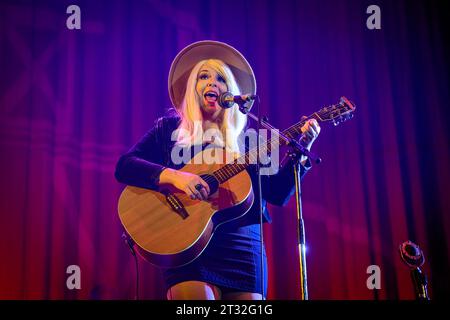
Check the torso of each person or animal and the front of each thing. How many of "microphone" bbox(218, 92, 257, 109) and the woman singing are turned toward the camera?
1
